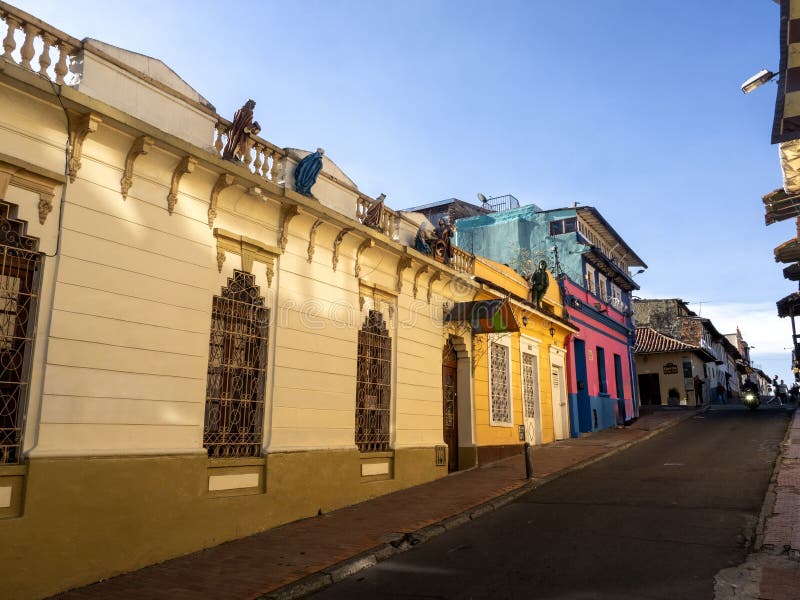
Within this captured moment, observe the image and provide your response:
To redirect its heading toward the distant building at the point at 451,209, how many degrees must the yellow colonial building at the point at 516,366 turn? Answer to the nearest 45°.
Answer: approximately 135° to its left

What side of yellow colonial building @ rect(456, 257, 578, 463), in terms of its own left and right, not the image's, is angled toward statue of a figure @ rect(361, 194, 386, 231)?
right

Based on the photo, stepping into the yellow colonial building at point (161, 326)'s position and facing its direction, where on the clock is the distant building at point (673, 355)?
The distant building is roughly at 9 o'clock from the yellow colonial building.

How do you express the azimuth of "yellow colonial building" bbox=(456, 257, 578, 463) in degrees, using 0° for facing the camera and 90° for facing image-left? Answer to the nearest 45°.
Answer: approximately 315°

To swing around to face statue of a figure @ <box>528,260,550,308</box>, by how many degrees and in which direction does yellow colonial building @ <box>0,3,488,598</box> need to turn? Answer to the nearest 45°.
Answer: approximately 90° to its left

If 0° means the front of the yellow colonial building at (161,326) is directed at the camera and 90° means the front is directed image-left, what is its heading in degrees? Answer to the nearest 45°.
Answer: approximately 315°

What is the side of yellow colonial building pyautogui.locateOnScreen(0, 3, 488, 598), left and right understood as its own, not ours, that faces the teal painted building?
left
